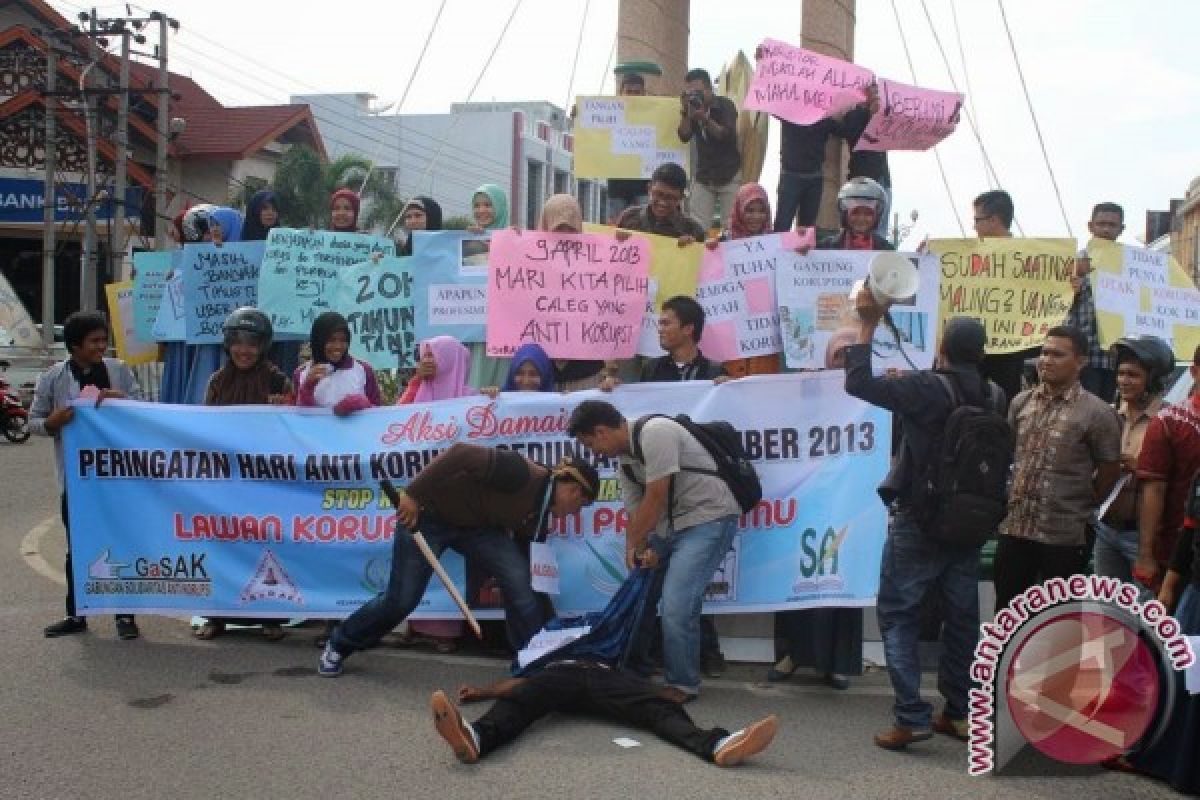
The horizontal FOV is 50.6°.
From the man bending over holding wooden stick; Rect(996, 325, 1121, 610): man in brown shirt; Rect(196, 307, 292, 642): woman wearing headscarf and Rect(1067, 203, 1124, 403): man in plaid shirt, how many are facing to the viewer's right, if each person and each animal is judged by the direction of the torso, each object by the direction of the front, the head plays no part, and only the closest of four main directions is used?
1

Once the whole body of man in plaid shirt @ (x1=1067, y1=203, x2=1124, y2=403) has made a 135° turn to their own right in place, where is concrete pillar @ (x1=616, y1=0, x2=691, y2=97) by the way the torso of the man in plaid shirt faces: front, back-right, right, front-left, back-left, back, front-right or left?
front

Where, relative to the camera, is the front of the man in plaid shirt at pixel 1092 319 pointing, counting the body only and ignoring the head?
toward the camera

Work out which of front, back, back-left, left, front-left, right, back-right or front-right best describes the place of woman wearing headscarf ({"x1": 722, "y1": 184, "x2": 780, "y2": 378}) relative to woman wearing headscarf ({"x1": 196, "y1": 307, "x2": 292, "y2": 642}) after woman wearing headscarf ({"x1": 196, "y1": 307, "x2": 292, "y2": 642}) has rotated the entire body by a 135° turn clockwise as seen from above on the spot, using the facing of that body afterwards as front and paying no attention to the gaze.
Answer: back-right

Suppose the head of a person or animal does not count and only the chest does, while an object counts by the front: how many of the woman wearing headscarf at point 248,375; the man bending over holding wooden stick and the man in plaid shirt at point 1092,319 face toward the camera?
2

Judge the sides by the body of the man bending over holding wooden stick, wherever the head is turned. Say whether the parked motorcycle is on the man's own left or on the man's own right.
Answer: on the man's own left

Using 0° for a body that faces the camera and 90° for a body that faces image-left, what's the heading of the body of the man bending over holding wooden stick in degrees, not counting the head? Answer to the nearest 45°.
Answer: approximately 270°

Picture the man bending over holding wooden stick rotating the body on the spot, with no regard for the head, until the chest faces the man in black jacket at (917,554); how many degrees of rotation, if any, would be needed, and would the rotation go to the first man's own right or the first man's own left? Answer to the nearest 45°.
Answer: approximately 45° to the first man's own right

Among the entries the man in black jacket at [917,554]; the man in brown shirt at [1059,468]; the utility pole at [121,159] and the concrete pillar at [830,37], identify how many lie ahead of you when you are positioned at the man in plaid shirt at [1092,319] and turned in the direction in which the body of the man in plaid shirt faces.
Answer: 2

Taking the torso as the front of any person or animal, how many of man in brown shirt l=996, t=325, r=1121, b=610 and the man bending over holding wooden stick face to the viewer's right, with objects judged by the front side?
1

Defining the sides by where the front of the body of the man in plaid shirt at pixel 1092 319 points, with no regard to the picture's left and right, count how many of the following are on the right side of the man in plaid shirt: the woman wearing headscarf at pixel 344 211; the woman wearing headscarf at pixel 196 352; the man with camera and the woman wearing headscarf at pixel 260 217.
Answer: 4

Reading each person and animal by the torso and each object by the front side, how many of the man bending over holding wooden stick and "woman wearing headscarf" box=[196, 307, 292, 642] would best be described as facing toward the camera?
1

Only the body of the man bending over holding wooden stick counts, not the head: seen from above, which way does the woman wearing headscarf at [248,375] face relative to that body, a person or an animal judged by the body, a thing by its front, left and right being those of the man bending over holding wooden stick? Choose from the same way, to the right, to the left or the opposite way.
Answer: to the right

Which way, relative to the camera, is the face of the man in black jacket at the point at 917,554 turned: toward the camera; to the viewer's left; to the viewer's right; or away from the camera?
away from the camera
